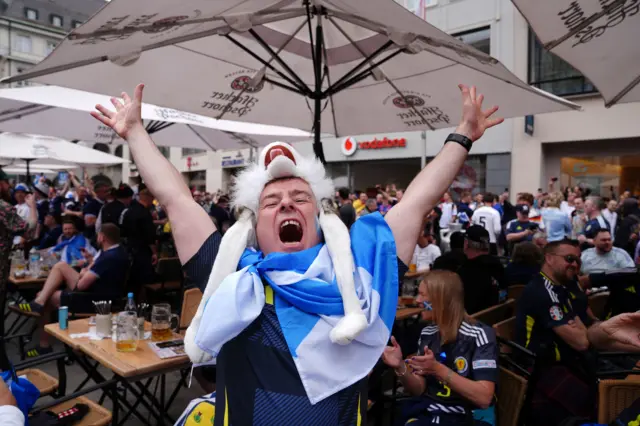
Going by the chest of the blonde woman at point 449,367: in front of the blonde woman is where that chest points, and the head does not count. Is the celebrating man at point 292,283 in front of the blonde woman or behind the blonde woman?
in front

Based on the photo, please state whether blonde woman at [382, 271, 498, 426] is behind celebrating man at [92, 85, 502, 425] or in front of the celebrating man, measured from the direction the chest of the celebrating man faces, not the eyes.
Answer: behind

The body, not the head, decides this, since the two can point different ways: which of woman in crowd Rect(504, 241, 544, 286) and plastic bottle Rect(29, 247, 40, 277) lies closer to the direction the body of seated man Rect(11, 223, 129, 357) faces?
the plastic bottle

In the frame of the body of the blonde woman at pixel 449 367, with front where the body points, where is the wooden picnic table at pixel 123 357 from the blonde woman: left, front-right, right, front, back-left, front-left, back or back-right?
front-right

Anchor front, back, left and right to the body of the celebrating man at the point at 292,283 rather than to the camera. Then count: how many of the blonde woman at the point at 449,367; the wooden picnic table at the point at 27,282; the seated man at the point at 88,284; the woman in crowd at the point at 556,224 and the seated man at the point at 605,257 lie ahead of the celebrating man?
0

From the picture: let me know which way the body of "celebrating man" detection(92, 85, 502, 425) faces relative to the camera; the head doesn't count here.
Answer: toward the camera

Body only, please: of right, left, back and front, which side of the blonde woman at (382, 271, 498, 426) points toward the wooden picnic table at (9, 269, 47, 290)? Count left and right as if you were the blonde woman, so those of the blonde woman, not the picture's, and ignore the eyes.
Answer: right

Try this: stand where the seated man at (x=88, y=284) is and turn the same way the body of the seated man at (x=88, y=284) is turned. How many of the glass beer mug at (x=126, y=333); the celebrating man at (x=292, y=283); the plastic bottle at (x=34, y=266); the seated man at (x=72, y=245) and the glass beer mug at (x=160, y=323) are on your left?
3

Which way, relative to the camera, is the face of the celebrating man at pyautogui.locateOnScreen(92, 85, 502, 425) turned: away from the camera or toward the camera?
toward the camera

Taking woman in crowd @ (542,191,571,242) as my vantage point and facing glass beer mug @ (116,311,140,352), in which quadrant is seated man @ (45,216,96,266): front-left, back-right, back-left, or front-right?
front-right

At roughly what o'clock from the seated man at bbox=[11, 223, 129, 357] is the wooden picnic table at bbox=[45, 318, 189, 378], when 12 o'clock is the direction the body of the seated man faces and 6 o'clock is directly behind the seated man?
The wooden picnic table is roughly at 9 o'clock from the seated man.

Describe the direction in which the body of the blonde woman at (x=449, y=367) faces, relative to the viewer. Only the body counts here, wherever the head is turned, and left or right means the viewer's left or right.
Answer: facing the viewer and to the left of the viewer

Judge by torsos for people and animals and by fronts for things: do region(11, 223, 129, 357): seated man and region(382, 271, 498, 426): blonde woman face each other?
no

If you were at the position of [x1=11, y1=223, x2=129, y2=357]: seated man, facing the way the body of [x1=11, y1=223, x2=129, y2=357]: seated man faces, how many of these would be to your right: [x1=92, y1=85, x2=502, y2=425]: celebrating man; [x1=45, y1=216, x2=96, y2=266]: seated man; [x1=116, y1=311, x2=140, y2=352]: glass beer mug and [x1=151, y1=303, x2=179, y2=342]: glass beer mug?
1

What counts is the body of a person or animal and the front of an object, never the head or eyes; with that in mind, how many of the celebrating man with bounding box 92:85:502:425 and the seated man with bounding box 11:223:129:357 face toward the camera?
1

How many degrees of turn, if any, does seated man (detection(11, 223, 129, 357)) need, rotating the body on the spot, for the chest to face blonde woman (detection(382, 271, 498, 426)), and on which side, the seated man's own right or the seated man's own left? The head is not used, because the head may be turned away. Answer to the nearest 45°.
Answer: approximately 135° to the seated man's own left

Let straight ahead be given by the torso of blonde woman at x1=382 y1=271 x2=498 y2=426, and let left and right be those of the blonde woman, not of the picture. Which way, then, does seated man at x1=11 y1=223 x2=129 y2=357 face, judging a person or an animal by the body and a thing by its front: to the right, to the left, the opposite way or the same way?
the same way

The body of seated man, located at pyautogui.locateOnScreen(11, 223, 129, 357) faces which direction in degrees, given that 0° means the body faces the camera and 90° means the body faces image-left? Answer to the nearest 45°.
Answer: approximately 90°
